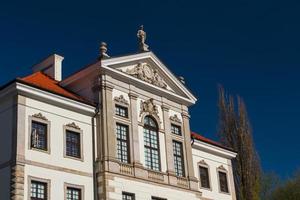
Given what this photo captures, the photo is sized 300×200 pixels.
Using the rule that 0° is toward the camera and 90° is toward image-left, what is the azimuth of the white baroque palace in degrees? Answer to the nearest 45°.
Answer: approximately 315°
